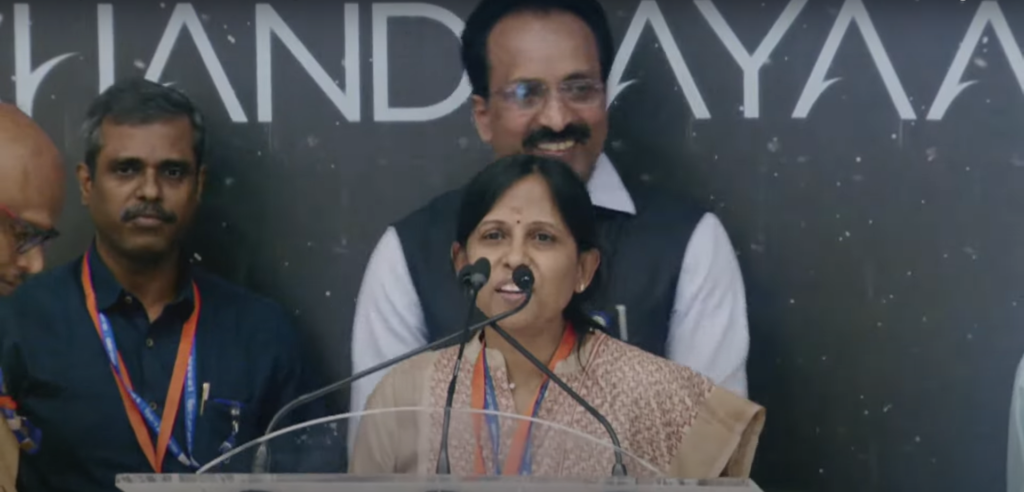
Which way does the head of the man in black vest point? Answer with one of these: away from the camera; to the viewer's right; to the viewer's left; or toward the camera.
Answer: toward the camera

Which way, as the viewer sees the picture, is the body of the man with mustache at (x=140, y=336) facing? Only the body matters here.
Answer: toward the camera

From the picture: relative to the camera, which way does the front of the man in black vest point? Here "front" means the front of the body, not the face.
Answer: toward the camera

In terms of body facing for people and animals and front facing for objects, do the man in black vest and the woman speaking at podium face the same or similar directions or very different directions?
same or similar directions

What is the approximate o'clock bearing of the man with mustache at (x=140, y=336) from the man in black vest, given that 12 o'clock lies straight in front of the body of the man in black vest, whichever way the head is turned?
The man with mustache is roughly at 3 o'clock from the man in black vest.

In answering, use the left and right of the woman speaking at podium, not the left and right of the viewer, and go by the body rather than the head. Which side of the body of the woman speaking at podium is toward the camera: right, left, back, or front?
front

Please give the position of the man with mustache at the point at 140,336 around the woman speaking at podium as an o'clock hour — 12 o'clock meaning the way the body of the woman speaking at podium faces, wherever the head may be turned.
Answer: The man with mustache is roughly at 3 o'clock from the woman speaking at podium.

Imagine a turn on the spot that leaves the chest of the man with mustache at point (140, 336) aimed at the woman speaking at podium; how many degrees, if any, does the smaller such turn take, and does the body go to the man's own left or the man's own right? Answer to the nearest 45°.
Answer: approximately 45° to the man's own left
